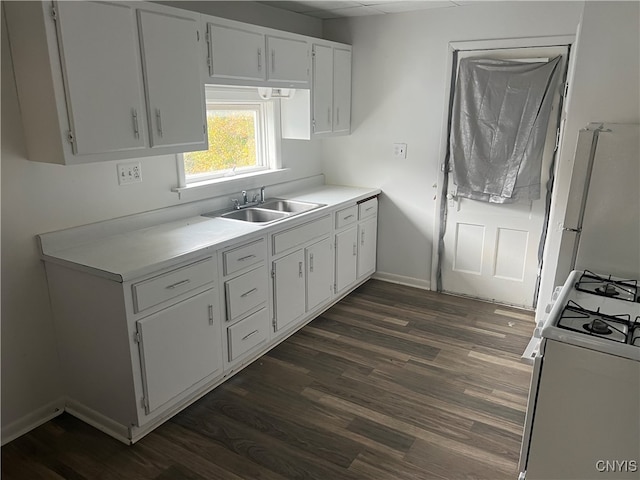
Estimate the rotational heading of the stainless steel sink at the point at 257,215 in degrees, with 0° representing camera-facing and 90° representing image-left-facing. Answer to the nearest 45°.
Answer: approximately 315°

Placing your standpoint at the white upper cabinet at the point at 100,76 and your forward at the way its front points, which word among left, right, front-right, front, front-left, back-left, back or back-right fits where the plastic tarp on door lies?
front-left

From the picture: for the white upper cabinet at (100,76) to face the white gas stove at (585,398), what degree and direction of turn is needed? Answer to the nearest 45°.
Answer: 0° — it already faces it

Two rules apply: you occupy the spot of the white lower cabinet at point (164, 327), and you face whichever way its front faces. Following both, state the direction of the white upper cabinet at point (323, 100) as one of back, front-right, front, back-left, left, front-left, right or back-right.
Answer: left

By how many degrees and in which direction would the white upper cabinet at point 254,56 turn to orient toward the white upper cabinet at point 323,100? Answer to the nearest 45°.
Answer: approximately 90° to its left

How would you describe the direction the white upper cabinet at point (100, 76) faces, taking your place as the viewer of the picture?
facing the viewer and to the right of the viewer
